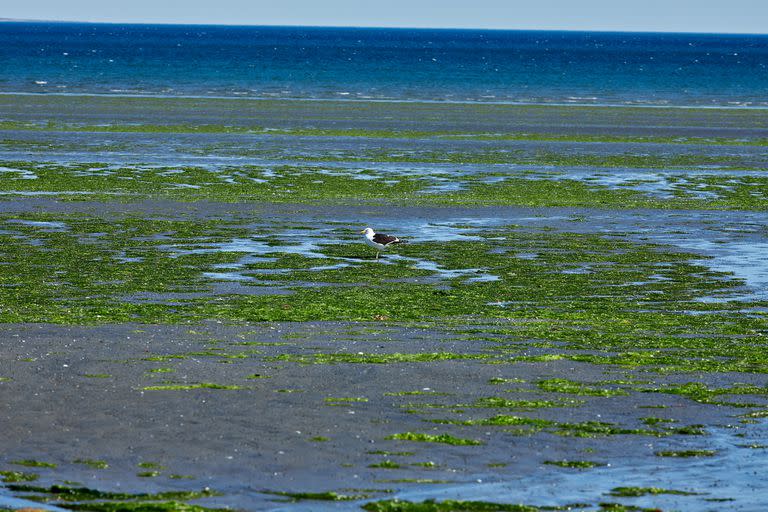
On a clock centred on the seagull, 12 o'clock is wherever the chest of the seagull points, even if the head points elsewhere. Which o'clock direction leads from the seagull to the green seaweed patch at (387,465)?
The green seaweed patch is roughly at 9 o'clock from the seagull.

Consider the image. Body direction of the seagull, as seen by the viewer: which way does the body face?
to the viewer's left

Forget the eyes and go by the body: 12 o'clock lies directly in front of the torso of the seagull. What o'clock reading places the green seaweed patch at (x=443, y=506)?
The green seaweed patch is roughly at 9 o'clock from the seagull.

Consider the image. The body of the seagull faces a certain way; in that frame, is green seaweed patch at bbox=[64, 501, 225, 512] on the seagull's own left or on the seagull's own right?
on the seagull's own left

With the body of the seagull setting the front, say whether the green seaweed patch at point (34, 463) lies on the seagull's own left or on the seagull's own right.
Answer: on the seagull's own left

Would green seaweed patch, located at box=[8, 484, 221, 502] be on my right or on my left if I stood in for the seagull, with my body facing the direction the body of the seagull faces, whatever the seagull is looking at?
on my left

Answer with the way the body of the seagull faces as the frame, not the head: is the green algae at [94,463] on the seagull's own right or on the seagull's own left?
on the seagull's own left

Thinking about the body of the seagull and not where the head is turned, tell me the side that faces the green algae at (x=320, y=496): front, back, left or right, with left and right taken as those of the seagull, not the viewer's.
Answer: left

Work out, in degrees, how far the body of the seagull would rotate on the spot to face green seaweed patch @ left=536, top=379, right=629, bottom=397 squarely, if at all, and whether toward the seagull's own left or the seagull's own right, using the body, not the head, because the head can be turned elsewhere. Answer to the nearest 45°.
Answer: approximately 90° to the seagull's own left

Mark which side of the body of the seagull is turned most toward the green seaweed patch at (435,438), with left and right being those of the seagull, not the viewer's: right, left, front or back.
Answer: left
